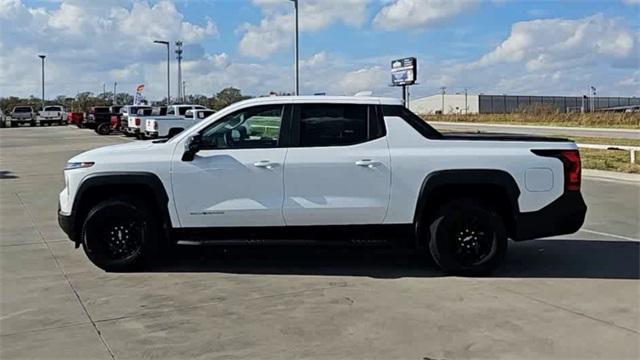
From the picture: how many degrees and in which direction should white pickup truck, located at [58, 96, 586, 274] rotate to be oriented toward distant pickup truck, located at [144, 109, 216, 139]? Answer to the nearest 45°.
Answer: approximately 90° to its right

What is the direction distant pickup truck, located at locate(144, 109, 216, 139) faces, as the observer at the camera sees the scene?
facing away from the viewer and to the right of the viewer

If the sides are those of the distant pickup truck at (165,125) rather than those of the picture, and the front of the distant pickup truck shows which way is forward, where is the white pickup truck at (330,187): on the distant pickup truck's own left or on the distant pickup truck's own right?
on the distant pickup truck's own right

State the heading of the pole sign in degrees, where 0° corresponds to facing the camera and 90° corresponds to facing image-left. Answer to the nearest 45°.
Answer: approximately 45°

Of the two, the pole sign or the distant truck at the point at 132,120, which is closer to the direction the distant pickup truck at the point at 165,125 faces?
the pole sign

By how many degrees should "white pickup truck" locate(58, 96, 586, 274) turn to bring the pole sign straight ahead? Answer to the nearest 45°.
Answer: approximately 90° to its right

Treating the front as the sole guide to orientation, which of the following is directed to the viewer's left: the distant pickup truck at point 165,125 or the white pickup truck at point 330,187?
the white pickup truck

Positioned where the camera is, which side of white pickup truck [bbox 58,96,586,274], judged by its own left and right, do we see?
left

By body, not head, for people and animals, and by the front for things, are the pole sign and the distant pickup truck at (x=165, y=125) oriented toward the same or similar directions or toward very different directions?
very different directions

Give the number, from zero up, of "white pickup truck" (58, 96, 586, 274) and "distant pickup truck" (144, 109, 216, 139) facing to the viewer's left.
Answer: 1
